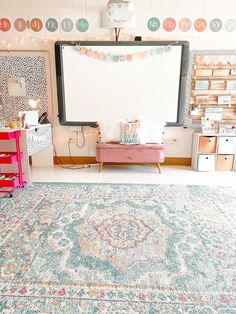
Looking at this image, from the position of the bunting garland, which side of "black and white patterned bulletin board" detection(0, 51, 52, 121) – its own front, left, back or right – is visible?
left

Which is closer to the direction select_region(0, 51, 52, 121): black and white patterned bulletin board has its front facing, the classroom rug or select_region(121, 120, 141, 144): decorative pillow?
the classroom rug

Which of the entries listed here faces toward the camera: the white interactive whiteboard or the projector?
the white interactive whiteboard

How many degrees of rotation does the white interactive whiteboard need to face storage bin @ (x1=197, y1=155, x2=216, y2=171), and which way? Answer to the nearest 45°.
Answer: approximately 90° to its left

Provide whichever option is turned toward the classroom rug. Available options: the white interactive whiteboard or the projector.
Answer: the white interactive whiteboard

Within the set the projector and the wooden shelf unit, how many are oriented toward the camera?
1

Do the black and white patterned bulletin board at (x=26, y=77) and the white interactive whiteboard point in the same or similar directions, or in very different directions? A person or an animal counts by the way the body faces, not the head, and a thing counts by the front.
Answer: same or similar directions

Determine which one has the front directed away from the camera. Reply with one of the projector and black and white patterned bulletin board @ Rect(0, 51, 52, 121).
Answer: the projector

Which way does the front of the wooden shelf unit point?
toward the camera

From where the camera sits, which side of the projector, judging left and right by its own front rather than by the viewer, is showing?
back

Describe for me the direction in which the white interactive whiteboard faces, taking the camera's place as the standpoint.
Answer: facing the viewer

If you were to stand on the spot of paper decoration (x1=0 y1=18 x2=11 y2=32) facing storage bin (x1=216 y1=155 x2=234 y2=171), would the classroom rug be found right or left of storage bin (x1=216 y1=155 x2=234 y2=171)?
right

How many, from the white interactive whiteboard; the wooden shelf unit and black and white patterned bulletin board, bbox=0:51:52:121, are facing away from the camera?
0
